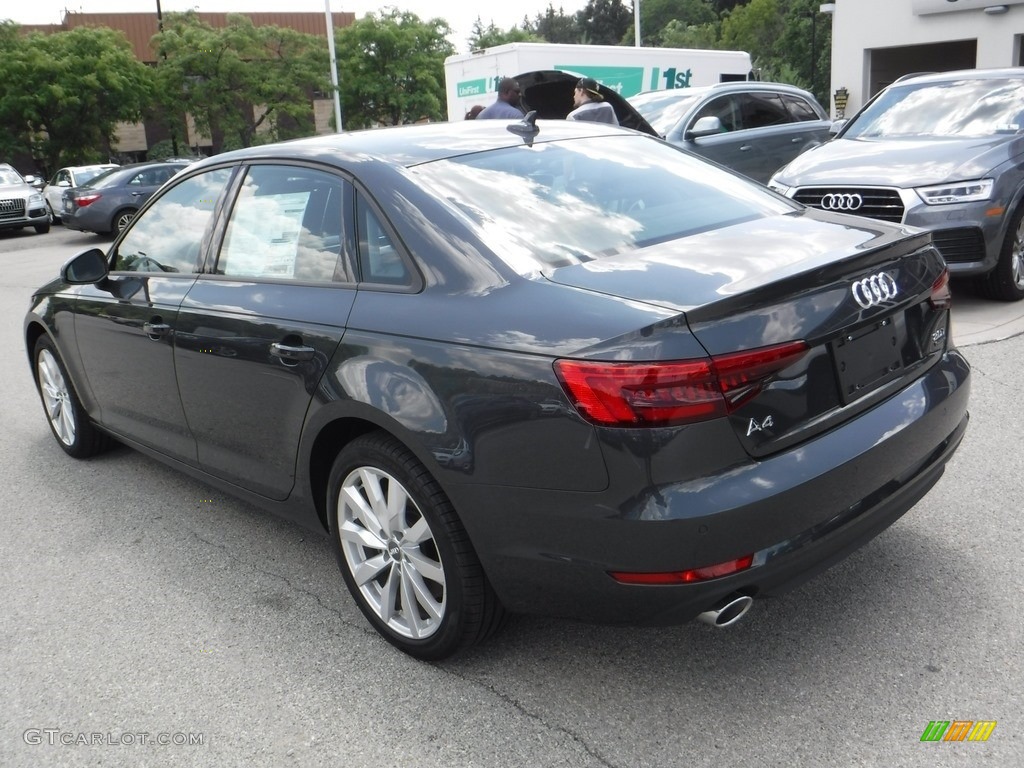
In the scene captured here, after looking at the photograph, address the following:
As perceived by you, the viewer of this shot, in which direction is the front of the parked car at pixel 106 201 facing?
facing away from the viewer and to the right of the viewer

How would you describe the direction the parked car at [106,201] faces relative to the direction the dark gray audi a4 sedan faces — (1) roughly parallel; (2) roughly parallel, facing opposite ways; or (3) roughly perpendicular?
roughly perpendicular

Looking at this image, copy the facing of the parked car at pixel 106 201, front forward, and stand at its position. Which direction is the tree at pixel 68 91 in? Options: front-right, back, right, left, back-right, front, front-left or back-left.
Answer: front-left

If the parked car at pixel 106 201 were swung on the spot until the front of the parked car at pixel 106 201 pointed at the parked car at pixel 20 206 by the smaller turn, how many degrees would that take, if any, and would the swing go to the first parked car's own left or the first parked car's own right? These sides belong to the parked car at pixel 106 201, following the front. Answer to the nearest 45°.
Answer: approximately 90° to the first parked car's own left

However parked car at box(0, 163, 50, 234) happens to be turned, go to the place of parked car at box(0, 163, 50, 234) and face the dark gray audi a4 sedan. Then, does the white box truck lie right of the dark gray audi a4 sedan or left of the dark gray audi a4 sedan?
left

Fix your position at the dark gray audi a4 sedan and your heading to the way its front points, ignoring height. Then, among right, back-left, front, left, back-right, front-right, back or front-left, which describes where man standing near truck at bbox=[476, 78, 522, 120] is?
front-right

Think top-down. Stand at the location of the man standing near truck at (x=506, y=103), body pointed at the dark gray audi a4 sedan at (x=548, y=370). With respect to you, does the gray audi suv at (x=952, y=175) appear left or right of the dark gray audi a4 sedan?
left

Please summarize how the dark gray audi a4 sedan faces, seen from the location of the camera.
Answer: facing away from the viewer and to the left of the viewer

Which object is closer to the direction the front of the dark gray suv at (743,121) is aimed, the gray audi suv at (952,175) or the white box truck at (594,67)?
the gray audi suv
